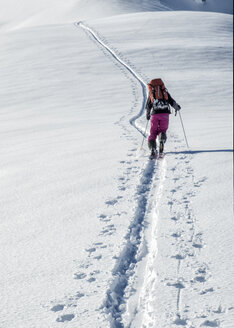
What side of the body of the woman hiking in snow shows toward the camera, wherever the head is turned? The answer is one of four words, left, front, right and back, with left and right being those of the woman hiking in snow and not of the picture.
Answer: back
